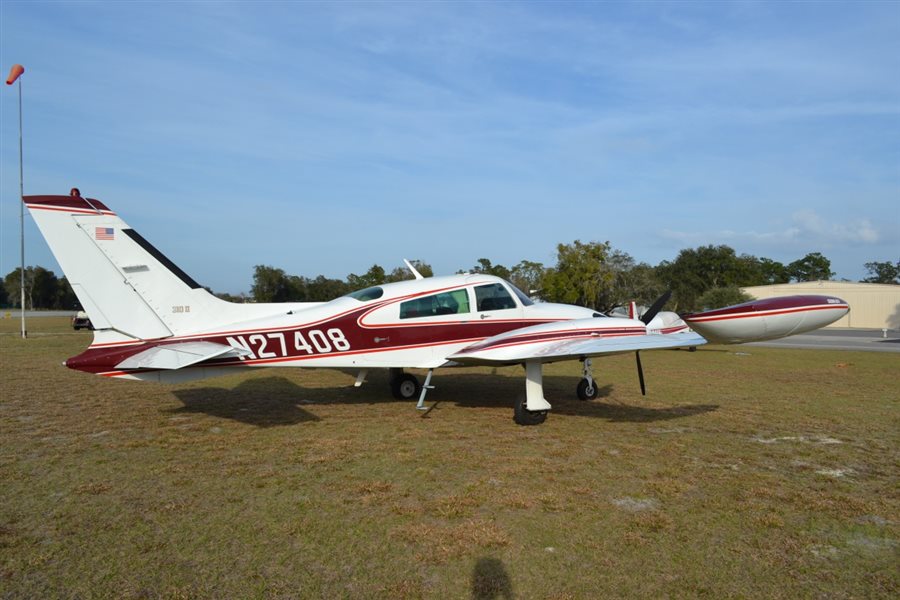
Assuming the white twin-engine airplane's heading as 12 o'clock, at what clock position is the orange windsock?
The orange windsock is roughly at 9 o'clock from the white twin-engine airplane.

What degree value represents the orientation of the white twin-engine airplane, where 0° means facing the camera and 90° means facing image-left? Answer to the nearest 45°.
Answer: approximately 225°
